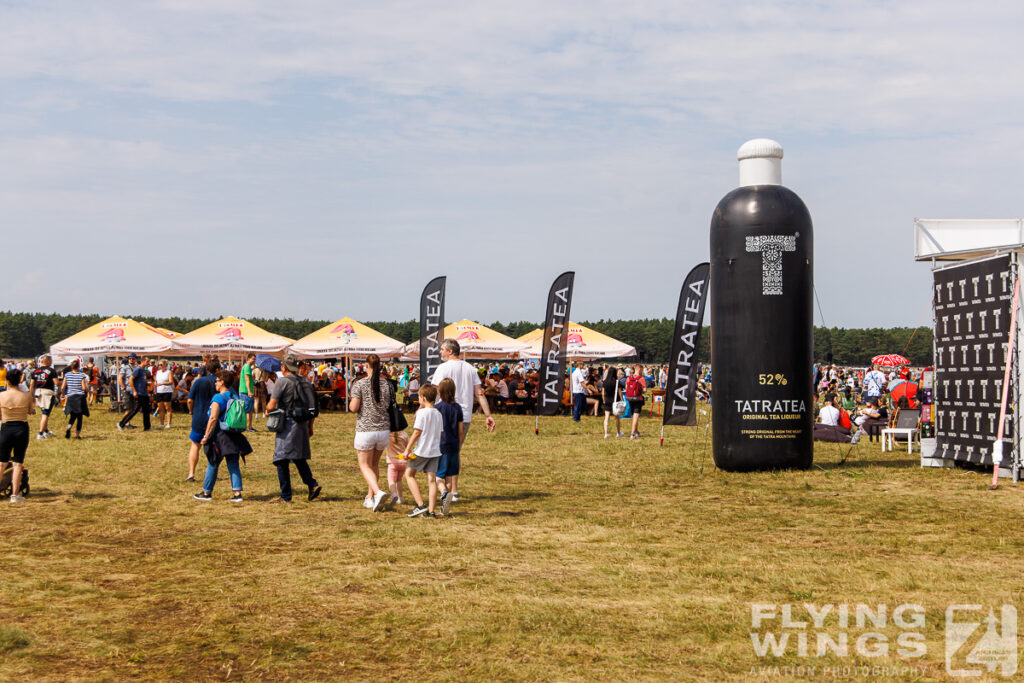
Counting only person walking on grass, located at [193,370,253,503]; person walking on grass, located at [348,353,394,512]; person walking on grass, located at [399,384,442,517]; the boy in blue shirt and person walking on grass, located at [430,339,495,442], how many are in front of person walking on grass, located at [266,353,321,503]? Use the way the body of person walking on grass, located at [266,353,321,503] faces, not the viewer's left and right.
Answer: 1

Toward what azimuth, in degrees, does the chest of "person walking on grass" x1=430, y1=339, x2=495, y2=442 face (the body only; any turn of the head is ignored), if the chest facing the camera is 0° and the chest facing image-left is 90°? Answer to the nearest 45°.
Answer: approximately 135°

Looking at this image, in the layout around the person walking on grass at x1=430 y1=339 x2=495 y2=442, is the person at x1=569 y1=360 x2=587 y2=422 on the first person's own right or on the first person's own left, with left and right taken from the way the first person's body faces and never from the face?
on the first person's own right

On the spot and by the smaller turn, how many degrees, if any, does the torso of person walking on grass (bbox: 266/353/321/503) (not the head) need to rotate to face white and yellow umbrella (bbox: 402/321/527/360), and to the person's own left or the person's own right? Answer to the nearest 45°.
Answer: approximately 45° to the person's own right

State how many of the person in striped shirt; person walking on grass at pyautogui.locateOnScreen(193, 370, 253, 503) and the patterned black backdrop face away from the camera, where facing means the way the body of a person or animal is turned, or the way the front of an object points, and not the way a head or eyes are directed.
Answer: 1

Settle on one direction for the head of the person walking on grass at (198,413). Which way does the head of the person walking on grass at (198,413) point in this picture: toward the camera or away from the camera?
away from the camera

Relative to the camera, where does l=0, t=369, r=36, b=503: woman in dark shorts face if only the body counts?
away from the camera

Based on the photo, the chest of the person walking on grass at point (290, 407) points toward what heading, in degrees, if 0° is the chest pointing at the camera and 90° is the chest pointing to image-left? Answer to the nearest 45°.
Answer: approximately 135°

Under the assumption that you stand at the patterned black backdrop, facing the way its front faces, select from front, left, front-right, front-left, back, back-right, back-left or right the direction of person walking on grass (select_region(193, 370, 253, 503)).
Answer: front

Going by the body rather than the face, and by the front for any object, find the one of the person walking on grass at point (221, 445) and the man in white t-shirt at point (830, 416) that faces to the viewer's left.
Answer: the person walking on grass
